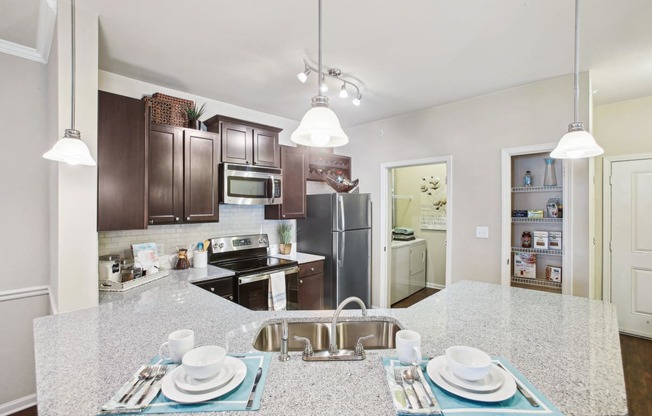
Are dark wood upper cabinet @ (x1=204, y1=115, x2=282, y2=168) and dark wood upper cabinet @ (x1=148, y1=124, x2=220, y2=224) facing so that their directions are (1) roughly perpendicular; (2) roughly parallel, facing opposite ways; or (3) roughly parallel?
roughly parallel

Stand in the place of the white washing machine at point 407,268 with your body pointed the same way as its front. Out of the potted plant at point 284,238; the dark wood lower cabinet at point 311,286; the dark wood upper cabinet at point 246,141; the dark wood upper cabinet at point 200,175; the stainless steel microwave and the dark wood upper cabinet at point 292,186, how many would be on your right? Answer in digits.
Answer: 6

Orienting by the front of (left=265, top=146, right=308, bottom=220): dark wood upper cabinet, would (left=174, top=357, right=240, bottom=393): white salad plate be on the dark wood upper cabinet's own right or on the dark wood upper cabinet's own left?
on the dark wood upper cabinet's own right

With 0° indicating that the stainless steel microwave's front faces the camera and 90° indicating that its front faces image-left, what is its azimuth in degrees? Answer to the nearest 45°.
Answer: approximately 315°

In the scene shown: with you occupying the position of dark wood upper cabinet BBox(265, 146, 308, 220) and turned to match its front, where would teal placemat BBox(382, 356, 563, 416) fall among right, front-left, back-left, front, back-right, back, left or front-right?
front-right

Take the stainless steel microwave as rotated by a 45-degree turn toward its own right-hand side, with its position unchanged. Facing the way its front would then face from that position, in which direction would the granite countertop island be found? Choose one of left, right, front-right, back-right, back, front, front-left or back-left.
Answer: front

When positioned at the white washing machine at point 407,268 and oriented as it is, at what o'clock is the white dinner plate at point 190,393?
The white dinner plate is roughly at 2 o'clock from the white washing machine.

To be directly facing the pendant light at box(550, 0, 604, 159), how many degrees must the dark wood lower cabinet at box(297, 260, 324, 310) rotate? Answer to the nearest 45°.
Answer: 0° — it already faces it

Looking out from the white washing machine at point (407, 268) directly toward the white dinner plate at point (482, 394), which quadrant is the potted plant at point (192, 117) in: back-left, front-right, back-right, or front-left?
front-right

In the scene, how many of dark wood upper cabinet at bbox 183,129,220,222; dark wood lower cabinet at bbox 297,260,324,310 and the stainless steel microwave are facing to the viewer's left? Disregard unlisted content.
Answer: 0

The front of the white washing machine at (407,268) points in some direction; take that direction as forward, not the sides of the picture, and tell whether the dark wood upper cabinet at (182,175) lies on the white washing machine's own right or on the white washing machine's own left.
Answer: on the white washing machine's own right

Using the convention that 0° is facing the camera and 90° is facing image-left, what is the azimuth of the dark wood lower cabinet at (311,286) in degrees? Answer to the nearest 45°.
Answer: approximately 315°

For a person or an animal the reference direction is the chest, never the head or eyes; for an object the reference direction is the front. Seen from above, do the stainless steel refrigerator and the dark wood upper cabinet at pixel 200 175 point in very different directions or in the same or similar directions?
same or similar directions

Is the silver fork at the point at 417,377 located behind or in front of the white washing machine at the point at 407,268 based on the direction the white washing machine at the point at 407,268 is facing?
in front

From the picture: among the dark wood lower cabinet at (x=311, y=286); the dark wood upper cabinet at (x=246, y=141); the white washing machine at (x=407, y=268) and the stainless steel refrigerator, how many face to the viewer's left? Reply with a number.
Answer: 0

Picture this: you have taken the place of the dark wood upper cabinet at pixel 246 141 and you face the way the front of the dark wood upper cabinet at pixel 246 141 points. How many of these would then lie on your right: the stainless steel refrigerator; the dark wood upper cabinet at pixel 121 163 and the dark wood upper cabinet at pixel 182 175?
2

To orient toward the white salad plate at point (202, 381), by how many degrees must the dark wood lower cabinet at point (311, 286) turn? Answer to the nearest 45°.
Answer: approximately 45° to its right
